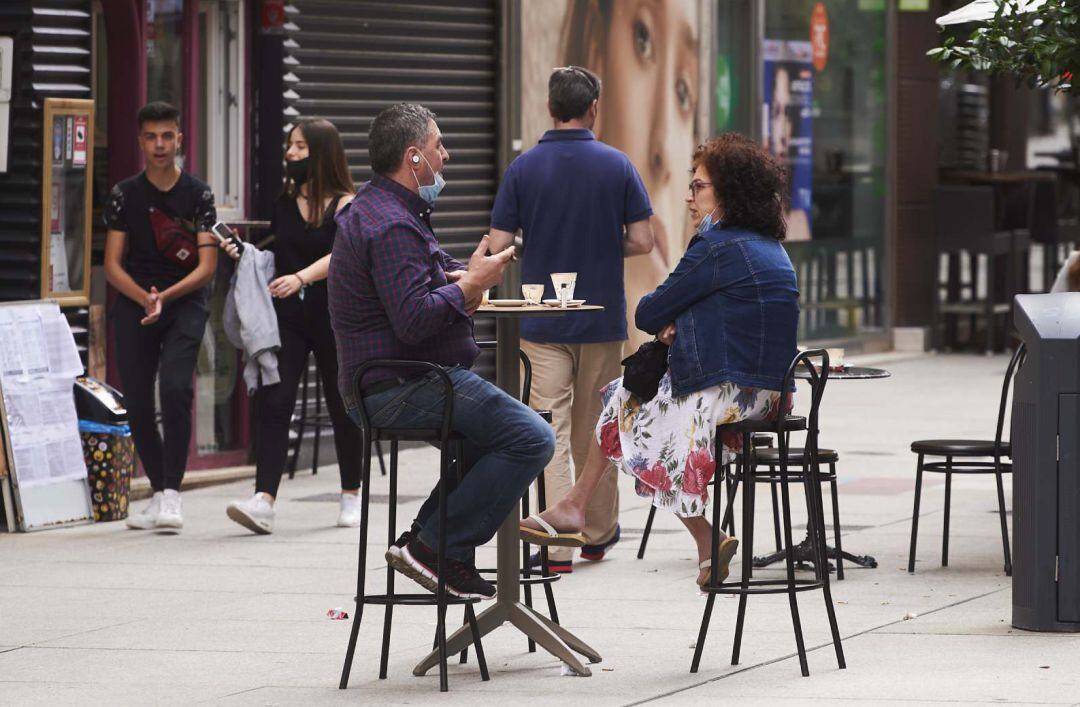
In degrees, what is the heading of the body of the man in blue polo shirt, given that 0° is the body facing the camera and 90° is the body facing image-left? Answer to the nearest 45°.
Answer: approximately 180°

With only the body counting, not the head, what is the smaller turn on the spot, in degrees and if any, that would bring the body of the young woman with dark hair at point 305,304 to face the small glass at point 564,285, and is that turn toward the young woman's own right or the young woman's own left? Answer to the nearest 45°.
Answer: approximately 45° to the young woman's own left

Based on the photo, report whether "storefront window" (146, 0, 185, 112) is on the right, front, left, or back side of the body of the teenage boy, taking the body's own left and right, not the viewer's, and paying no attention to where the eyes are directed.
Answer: back

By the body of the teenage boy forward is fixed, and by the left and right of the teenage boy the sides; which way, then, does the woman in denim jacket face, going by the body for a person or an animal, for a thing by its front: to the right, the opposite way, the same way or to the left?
to the right

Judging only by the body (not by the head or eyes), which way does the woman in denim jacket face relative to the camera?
to the viewer's left

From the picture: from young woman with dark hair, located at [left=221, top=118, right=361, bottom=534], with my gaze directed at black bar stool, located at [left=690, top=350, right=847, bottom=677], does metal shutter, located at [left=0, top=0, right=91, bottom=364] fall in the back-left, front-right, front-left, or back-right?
back-right

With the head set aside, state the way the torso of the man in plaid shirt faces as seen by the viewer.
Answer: to the viewer's right

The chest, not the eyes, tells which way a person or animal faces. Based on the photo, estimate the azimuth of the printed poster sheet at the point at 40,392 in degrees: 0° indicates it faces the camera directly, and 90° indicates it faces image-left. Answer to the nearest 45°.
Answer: approximately 0°

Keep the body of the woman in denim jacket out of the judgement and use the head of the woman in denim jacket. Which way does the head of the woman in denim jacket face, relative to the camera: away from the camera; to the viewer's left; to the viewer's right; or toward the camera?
to the viewer's left

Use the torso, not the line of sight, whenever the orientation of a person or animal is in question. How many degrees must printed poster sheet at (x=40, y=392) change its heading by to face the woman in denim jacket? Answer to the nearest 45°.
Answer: approximately 45° to its left

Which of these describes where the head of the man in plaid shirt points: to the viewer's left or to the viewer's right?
to the viewer's right
